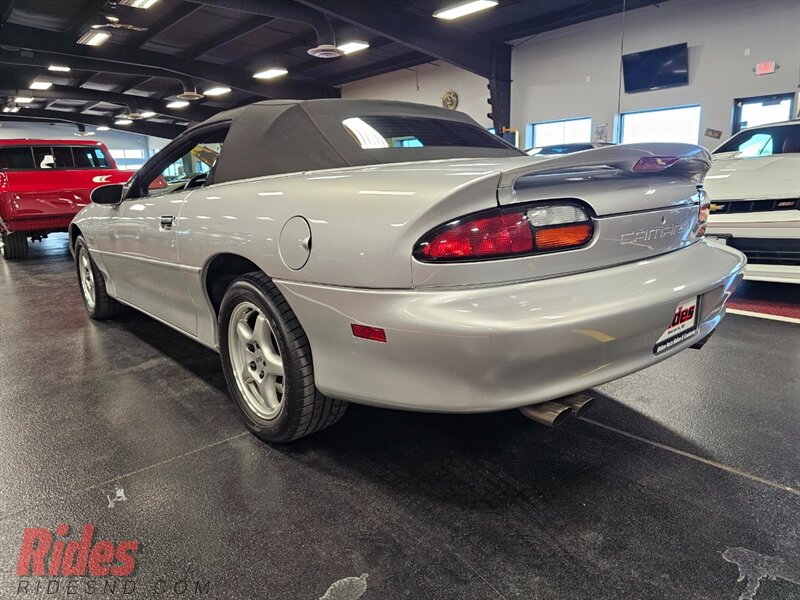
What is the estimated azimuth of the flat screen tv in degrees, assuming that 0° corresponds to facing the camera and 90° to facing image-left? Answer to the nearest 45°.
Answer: approximately 45°

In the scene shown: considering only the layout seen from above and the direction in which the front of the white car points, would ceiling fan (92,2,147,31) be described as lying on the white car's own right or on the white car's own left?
on the white car's own right

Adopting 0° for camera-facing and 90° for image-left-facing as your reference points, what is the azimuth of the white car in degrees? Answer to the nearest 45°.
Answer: approximately 45°

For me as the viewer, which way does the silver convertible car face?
facing away from the viewer and to the left of the viewer

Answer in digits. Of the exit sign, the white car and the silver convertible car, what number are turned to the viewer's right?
0

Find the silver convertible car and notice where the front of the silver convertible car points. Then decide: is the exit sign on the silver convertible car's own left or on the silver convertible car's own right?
on the silver convertible car's own right

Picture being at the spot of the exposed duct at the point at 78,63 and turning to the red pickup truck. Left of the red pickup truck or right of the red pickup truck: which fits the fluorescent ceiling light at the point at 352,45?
left

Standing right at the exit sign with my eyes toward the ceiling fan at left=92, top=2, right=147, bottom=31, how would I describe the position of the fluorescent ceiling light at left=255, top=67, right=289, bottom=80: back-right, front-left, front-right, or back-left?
front-right

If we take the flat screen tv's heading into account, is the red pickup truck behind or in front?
in front

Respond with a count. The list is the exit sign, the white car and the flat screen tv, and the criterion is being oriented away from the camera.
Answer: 0

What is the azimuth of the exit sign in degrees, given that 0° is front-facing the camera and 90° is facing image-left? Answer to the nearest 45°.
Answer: approximately 45°

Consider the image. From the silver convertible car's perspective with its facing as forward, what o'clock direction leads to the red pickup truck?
The red pickup truck is roughly at 12 o'clock from the silver convertible car.

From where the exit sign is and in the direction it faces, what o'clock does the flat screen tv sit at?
The flat screen tv is roughly at 2 o'clock from the exit sign.

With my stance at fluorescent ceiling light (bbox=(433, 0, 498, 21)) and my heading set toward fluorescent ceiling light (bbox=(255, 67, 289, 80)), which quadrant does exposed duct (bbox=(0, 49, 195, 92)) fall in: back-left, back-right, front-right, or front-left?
front-left

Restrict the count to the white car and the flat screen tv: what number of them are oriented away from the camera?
0
